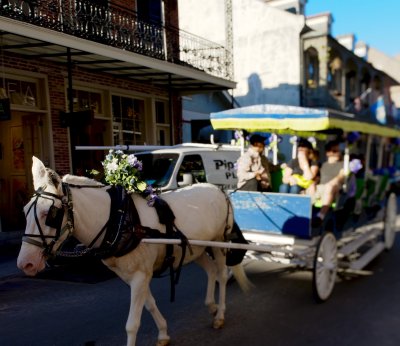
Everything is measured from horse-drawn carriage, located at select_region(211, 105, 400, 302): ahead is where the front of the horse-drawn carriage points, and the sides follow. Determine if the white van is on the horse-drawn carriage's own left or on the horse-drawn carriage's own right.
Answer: on the horse-drawn carriage's own right

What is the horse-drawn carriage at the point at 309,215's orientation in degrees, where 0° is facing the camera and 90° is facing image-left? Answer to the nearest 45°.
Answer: approximately 45°

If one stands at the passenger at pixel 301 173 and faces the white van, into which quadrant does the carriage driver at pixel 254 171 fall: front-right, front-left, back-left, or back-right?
front-left

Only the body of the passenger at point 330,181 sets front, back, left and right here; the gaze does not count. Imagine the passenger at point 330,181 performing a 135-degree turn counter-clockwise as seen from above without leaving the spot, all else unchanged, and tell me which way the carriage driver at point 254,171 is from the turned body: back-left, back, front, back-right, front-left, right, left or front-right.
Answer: back

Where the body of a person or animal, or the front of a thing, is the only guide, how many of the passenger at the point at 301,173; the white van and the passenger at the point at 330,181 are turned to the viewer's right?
0

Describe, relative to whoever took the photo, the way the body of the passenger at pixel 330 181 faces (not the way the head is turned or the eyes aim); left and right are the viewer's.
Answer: facing the viewer and to the left of the viewer

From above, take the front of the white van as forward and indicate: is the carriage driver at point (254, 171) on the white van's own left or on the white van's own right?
on the white van's own left

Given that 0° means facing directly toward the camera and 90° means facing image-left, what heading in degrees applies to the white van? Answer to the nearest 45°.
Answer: approximately 45°

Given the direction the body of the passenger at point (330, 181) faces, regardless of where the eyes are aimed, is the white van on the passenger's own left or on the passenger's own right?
on the passenger's own right

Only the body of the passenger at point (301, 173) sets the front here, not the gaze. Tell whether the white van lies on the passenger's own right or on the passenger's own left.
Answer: on the passenger's own right

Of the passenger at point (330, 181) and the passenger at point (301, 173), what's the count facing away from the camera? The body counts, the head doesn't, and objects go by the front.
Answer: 0

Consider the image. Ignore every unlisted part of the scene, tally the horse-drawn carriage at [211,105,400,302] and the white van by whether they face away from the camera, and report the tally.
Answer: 0
